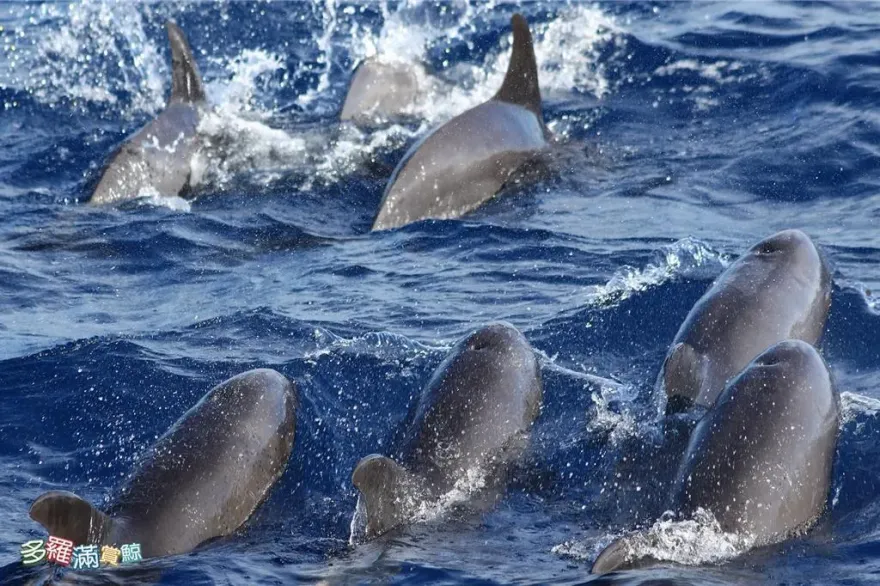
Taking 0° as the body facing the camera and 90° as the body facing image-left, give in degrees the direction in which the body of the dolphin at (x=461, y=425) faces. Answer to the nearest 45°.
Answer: approximately 225°

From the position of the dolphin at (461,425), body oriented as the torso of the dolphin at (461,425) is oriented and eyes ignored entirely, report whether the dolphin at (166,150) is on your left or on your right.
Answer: on your left

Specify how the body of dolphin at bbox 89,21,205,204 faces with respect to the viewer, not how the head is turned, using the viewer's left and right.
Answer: facing away from the viewer and to the right of the viewer

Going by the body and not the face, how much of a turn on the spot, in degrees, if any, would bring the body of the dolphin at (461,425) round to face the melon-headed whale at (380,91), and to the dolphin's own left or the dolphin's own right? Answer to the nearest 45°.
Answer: approximately 45° to the dolphin's own left
